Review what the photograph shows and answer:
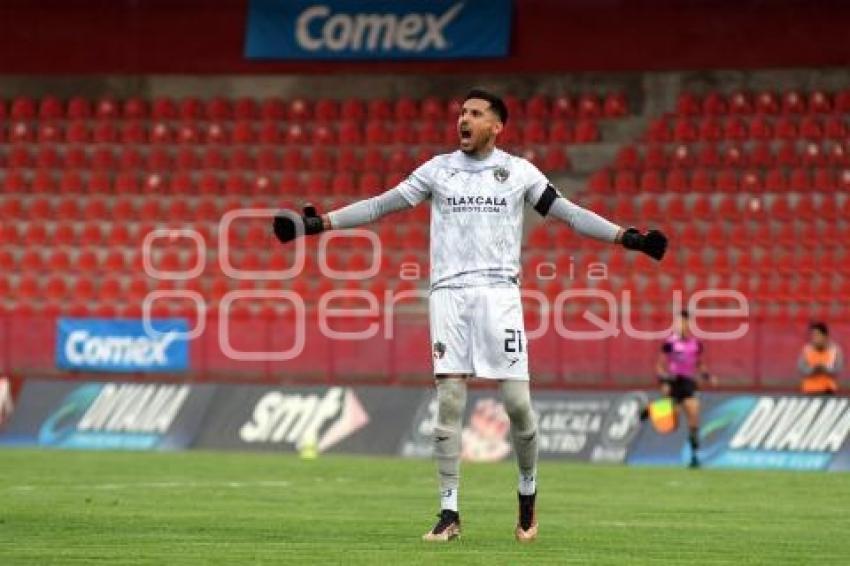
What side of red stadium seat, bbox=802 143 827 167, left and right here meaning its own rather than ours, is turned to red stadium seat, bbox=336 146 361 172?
right

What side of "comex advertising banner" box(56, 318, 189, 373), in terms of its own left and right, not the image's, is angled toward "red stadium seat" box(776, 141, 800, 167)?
left

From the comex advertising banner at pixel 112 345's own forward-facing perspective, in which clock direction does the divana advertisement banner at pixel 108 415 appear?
The divana advertisement banner is roughly at 12 o'clock from the comex advertising banner.

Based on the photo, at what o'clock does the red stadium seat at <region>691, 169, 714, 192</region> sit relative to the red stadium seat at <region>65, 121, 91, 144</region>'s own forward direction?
the red stadium seat at <region>691, 169, 714, 192</region> is roughly at 10 o'clock from the red stadium seat at <region>65, 121, 91, 144</region>.

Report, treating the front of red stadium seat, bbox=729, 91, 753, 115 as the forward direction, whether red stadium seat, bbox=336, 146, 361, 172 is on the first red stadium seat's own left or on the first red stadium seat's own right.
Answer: on the first red stadium seat's own right

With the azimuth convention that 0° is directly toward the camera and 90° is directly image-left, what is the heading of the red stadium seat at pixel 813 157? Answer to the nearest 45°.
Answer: approximately 0°

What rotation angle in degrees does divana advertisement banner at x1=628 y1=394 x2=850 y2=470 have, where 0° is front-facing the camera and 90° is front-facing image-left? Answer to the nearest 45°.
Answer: approximately 0°

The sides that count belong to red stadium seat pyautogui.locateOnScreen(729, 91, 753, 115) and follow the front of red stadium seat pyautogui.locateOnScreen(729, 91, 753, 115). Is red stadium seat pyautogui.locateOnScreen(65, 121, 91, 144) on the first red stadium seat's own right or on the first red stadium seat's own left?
on the first red stadium seat's own right
